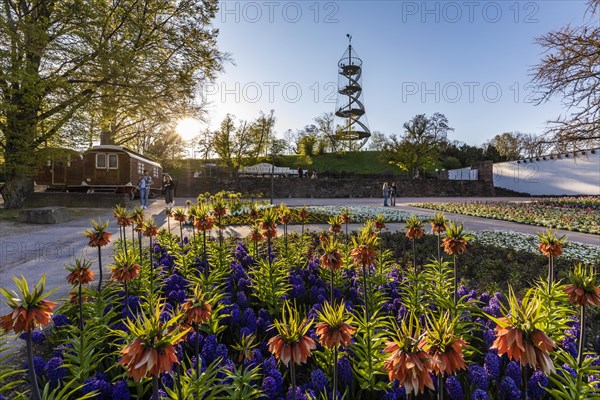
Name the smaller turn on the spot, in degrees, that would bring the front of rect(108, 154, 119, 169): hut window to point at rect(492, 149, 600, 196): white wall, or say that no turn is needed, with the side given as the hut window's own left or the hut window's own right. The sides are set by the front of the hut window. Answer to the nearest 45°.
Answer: approximately 90° to the hut window's own left

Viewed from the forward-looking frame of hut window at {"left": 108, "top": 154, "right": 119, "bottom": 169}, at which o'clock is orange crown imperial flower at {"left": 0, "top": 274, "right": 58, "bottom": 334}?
The orange crown imperial flower is roughly at 12 o'clock from the hut window.

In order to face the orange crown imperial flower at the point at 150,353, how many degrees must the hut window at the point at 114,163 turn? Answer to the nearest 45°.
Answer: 0° — it already faces it

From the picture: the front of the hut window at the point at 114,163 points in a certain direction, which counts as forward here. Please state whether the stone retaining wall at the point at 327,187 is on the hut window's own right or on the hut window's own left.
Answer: on the hut window's own left

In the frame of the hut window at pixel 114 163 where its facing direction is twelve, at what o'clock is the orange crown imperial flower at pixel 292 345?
The orange crown imperial flower is roughly at 12 o'clock from the hut window.

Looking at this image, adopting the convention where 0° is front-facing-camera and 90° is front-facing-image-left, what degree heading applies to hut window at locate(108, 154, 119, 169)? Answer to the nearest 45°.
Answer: approximately 0°
